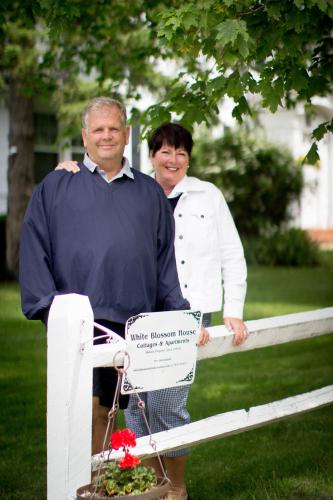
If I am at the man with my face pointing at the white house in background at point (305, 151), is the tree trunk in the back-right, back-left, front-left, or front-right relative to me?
front-left

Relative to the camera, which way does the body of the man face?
toward the camera

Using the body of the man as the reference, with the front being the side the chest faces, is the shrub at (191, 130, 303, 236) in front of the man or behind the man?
behind

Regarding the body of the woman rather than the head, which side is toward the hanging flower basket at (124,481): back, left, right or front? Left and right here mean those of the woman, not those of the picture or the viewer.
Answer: front

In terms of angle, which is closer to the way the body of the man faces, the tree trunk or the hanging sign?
the hanging sign

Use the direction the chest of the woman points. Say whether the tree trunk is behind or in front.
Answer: behind

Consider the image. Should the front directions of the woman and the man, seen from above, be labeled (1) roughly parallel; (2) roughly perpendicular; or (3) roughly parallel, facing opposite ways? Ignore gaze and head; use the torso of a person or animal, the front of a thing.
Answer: roughly parallel

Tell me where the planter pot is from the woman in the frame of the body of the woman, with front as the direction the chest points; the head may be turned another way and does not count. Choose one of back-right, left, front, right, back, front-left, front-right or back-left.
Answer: front

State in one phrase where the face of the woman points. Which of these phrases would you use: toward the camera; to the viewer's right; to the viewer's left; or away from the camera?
toward the camera

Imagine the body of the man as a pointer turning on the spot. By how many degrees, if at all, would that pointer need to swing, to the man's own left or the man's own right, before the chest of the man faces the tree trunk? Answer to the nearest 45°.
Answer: approximately 180°

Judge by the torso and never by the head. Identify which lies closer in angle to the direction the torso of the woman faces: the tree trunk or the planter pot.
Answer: the planter pot

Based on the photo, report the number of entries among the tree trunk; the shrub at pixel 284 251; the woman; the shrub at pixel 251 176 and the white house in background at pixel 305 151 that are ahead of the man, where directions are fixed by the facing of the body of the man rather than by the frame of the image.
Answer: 0

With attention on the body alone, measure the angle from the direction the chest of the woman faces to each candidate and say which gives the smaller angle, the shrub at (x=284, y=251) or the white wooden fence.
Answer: the white wooden fence

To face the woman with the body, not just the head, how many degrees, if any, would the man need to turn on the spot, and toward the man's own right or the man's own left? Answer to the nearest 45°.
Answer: approximately 135° to the man's own left

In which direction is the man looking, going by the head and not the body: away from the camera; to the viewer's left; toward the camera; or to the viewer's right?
toward the camera

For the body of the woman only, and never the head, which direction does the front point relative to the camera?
toward the camera

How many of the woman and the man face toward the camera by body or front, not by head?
2
